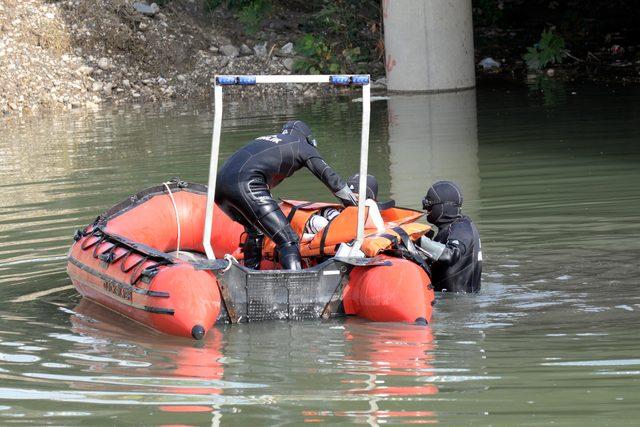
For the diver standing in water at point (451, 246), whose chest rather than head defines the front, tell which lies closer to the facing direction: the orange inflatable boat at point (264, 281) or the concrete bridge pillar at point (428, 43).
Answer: the orange inflatable boat

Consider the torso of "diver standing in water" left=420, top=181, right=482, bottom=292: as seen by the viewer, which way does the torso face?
to the viewer's left

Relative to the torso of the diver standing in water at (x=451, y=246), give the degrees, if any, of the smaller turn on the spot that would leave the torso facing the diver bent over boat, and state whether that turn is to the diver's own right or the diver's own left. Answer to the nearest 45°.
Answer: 0° — they already face them

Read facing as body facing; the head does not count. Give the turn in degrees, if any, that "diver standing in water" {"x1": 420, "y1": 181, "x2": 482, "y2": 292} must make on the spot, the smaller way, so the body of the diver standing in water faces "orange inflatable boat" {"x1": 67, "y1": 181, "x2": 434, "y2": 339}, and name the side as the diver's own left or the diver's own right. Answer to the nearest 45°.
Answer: approximately 45° to the diver's own left

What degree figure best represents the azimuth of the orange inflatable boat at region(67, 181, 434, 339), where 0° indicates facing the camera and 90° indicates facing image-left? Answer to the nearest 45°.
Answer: approximately 135°
